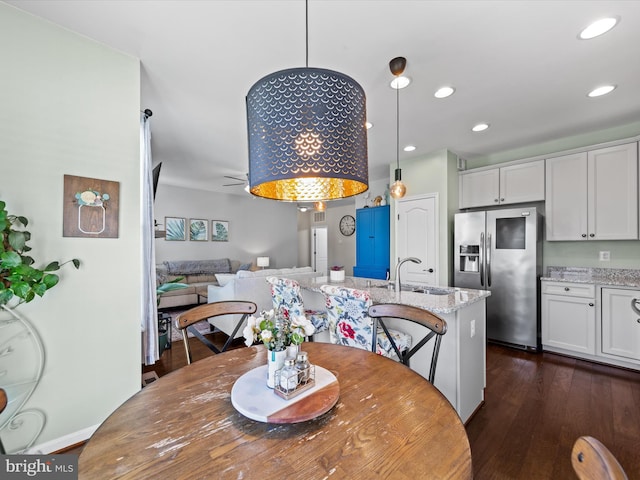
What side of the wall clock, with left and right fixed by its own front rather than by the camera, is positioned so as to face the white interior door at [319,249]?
right

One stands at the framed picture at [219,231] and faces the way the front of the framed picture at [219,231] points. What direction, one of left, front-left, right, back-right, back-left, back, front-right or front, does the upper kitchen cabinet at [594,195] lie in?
front-left

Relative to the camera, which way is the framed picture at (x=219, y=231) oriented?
toward the camera

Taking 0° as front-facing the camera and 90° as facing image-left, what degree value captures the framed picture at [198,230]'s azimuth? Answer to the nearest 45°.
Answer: approximately 0°

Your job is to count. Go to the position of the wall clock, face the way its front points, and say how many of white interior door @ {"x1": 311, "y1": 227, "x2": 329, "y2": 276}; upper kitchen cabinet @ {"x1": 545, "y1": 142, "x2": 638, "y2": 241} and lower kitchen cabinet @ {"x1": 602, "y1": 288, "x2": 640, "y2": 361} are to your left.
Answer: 2

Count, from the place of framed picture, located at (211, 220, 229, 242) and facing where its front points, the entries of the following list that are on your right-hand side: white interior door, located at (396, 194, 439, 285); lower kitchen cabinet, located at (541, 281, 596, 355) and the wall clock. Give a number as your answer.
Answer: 0

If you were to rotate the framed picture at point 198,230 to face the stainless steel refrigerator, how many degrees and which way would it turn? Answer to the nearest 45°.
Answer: approximately 45° to its left

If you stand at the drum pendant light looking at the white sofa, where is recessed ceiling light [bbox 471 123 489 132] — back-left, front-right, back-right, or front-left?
front-right

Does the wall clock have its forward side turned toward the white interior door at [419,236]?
no

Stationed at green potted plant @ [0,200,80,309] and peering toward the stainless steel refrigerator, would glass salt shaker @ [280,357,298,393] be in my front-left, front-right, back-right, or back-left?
front-right

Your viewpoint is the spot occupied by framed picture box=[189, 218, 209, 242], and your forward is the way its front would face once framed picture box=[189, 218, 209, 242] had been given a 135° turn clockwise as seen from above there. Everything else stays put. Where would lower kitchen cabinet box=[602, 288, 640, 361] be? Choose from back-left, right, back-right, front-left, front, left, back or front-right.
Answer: back

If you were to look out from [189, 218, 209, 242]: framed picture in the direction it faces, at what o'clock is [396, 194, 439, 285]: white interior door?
The white interior door is roughly at 11 o'clock from the framed picture.

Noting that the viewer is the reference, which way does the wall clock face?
facing the viewer and to the left of the viewer

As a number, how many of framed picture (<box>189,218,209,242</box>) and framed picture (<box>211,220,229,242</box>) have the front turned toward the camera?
2

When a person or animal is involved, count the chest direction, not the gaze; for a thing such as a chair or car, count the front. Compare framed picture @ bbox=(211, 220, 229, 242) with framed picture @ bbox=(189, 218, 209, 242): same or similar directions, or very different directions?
same or similar directions

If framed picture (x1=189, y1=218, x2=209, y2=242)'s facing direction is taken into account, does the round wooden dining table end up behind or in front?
in front
